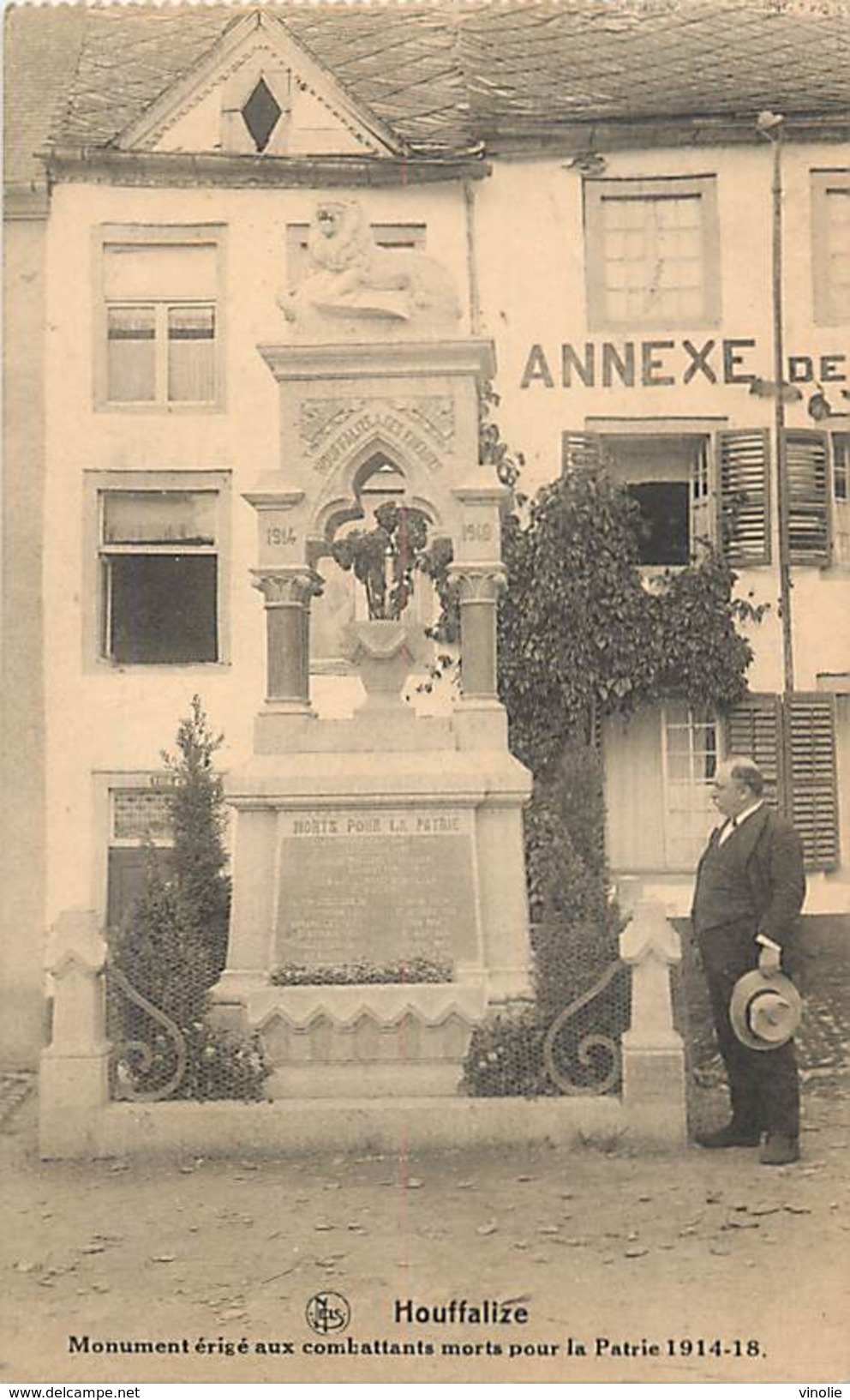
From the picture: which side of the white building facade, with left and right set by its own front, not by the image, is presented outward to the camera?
front

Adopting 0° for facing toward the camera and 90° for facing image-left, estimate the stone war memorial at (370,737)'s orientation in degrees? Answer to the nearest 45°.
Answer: approximately 0°

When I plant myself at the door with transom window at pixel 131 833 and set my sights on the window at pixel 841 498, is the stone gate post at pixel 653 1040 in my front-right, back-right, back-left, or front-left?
front-right

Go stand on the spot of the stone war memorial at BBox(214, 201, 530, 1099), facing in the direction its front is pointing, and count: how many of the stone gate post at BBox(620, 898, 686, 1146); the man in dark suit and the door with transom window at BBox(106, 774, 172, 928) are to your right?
1

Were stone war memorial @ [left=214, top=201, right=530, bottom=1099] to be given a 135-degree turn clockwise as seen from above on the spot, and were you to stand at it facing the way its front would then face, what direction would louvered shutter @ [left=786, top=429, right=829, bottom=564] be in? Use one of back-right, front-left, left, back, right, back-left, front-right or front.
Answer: back-right

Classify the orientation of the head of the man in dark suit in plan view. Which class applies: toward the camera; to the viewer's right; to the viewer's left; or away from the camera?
to the viewer's left

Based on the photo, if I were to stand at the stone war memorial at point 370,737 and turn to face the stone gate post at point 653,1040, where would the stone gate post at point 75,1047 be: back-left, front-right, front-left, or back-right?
back-right

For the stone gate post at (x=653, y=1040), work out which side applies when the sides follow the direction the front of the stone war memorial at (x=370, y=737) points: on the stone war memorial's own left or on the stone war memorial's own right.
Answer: on the stone war memorial's own left

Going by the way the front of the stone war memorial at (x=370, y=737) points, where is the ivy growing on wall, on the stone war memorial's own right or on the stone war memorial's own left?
on the stone war memorial's own left

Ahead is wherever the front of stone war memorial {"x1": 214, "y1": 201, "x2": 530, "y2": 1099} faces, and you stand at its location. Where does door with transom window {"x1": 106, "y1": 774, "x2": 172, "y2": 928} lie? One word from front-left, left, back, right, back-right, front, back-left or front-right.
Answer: right
